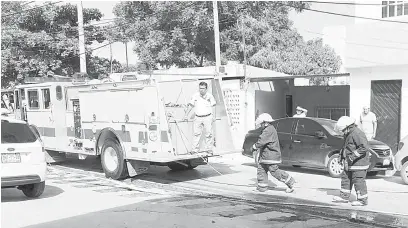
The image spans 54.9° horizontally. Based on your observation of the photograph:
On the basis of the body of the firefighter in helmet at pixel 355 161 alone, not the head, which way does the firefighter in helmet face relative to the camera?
to the viewer's left

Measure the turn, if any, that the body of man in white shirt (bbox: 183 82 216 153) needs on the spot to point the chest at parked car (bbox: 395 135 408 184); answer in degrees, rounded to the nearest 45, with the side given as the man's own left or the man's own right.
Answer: approximately 90° to the man's own left

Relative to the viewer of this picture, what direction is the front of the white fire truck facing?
facing away from the viewer and to the left of the viewer

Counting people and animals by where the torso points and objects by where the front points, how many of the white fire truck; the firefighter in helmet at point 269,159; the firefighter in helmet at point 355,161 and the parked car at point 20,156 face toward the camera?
0

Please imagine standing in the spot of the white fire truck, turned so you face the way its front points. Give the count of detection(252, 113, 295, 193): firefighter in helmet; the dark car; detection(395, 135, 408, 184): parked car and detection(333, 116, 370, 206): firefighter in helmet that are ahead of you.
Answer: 0

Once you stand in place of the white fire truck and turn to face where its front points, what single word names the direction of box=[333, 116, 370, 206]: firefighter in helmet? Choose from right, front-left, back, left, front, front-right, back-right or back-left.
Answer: back

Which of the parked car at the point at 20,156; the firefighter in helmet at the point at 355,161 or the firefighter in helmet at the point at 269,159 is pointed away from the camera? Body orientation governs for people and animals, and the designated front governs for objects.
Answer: the parked car

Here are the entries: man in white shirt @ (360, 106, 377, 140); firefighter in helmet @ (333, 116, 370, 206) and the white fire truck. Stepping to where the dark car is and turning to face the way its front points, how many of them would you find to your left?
1

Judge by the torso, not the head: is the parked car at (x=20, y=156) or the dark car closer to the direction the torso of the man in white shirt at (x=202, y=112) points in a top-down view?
the parked car

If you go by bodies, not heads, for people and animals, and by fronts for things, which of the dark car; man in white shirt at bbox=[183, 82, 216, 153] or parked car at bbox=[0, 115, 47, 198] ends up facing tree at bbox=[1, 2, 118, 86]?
the parked car

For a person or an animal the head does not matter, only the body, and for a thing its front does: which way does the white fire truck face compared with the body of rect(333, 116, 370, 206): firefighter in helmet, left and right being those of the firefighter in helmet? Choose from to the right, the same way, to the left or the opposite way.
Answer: the same way

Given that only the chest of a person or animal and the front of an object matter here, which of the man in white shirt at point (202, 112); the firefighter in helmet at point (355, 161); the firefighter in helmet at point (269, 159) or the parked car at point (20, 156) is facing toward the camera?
the man in white shirt

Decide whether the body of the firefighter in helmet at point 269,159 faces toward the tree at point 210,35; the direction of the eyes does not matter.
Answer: no

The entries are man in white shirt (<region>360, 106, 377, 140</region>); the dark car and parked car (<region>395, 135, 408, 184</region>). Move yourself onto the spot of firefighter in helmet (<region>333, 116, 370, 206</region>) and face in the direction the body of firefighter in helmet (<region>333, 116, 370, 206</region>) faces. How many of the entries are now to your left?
0

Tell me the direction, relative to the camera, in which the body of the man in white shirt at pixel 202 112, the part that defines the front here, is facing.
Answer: toward the camera

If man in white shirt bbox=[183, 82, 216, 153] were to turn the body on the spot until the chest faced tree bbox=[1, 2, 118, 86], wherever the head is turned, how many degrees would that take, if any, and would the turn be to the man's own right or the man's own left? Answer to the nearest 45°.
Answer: approximately 135° to the man's own right

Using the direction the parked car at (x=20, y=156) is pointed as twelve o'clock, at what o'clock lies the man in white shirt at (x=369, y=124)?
The man in white shirt is roughly at 3 o'clock from the parked car.
